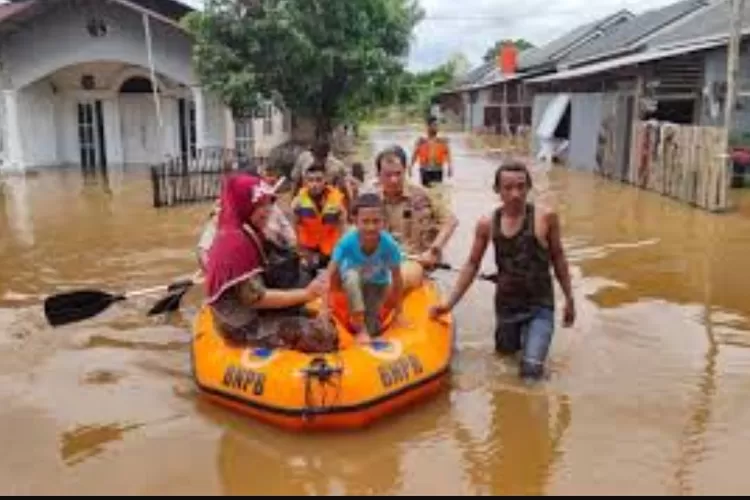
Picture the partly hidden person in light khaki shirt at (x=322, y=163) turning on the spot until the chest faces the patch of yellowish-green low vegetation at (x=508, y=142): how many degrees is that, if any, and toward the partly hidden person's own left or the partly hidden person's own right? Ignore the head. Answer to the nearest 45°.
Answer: approximately 180°

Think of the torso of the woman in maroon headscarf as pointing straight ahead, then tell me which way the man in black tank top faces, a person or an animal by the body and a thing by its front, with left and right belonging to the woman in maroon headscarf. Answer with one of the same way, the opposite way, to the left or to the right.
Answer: to the right

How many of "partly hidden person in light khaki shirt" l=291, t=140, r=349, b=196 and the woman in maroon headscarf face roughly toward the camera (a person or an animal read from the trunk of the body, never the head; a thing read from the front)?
1

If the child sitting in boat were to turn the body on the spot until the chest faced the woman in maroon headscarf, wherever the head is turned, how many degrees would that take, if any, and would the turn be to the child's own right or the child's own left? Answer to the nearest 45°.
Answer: approximately 45° to the child's own right

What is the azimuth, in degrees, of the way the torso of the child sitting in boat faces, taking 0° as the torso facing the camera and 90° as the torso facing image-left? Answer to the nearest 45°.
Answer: approximately 0°

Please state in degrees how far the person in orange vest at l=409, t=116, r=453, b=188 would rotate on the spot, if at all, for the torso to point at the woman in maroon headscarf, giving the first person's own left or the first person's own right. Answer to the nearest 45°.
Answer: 0° — they already face them

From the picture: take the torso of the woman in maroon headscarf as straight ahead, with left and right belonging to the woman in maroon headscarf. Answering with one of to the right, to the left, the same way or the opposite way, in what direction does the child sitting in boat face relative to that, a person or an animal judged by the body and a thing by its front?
to the right

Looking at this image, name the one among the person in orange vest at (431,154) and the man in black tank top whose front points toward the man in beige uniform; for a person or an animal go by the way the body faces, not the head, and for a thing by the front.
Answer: the person in orange vest

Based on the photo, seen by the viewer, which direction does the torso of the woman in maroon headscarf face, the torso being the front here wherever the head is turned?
to the viewer's right
